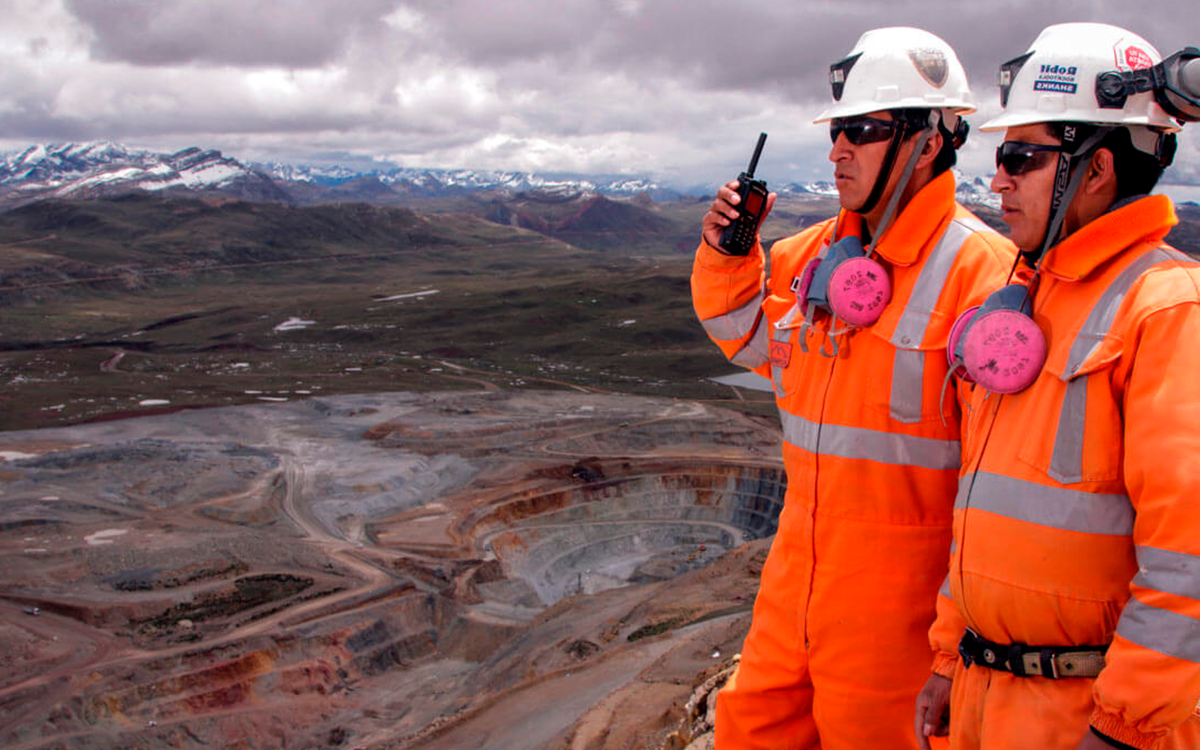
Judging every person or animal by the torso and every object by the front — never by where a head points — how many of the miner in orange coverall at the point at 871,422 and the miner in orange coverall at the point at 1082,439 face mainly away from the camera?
0

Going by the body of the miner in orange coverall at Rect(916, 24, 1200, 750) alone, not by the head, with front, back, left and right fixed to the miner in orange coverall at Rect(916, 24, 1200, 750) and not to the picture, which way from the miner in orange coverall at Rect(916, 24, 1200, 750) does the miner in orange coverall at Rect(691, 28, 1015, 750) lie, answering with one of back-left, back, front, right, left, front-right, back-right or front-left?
right

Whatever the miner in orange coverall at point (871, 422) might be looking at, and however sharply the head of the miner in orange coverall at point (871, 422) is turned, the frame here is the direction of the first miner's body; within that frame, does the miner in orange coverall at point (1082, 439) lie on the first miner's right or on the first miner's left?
on the first miner's left

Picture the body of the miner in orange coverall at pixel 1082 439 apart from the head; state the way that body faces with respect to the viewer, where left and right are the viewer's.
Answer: facing the viewer and to the left of the viewer
